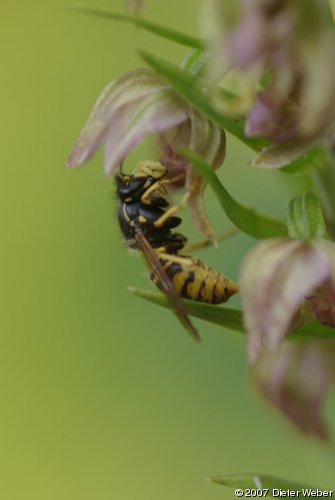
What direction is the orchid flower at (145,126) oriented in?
to the viewer's left
